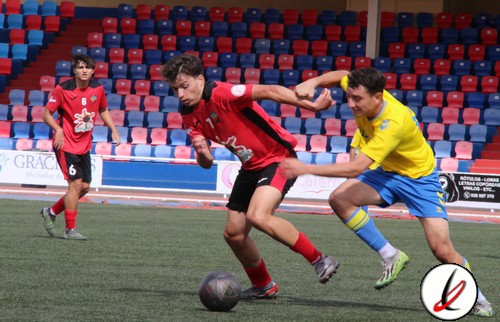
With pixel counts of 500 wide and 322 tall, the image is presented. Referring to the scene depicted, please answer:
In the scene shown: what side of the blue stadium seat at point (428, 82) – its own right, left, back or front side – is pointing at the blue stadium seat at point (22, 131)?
right

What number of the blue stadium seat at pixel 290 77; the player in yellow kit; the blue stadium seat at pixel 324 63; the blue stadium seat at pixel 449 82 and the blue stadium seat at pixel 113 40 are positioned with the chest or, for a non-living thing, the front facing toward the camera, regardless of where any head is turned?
4

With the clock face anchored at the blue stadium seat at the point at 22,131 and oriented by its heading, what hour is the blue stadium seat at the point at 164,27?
the blue stadium seat at the point at 164,27 is roughly at 8 o'clock from the blue stadium seat at the point at 22,131.

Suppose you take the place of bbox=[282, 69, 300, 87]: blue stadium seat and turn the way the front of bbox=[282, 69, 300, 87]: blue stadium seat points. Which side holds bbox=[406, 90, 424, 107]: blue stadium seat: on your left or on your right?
on your left

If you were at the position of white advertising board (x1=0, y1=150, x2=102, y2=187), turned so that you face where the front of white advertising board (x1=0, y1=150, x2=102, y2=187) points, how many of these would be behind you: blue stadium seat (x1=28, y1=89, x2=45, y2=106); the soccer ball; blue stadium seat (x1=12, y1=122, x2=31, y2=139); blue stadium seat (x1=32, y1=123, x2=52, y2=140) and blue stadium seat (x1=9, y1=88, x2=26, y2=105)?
4

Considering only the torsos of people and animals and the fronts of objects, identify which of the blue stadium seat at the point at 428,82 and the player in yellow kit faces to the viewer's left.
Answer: the player in yellow kit

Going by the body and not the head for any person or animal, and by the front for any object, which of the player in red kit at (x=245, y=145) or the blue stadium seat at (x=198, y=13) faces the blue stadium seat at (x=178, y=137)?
the blue stadium seat at (x=198, y=13)

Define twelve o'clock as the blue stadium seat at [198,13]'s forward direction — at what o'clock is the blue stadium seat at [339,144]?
the blue stadium seat at [339,144] is roughly at 11 o'clock from the blue stadium seat at [198,13].

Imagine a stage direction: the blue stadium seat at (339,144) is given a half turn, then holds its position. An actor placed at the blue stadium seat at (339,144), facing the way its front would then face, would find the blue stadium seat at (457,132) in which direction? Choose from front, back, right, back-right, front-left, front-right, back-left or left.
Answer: right

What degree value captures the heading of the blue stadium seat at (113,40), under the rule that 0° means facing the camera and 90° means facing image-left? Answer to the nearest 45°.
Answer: approximately 0°

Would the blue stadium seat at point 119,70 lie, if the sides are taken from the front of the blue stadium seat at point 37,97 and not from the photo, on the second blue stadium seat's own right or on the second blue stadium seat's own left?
on the second blue stadium seat's own left

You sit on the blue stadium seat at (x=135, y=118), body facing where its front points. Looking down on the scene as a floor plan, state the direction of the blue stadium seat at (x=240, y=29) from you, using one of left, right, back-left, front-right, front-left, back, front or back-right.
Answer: back-left

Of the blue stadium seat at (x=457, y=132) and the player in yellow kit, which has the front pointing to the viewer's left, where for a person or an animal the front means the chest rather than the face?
the player in yellow kit

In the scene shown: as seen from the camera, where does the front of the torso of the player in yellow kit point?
to the viewer's left

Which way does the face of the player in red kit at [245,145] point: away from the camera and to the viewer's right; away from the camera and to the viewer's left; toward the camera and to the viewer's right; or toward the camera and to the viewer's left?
toward the camera and to the viewer's left

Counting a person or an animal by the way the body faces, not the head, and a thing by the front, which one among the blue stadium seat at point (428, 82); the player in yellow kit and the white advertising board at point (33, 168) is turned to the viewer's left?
the player in yellow kit
